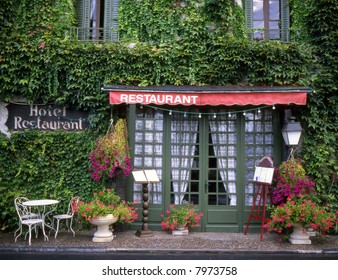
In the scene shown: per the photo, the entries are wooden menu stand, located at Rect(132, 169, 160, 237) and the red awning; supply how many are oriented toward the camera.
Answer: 2

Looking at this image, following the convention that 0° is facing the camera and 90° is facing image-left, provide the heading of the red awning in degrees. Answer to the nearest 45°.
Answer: approximately 0°

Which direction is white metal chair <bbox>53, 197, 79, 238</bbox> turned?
to the viewer's left

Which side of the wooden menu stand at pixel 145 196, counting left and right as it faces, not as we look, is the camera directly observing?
front

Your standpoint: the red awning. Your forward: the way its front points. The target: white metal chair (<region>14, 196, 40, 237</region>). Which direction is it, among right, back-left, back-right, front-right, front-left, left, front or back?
right

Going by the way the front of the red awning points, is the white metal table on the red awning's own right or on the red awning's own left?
on the red awning's own right

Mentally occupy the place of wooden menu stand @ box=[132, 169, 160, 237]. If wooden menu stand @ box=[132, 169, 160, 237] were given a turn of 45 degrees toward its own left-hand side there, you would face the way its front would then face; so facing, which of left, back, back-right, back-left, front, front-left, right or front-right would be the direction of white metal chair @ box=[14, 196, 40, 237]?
back-right

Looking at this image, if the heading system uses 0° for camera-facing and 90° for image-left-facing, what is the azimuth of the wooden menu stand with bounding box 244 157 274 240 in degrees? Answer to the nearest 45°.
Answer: approximately 45°

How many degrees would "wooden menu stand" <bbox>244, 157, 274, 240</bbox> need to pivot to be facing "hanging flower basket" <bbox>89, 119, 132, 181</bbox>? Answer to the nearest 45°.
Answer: approximately 45° to its right

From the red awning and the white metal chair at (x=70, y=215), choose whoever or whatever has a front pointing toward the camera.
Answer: the red awning

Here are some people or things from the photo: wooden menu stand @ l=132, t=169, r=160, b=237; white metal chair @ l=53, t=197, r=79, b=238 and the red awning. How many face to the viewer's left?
1
